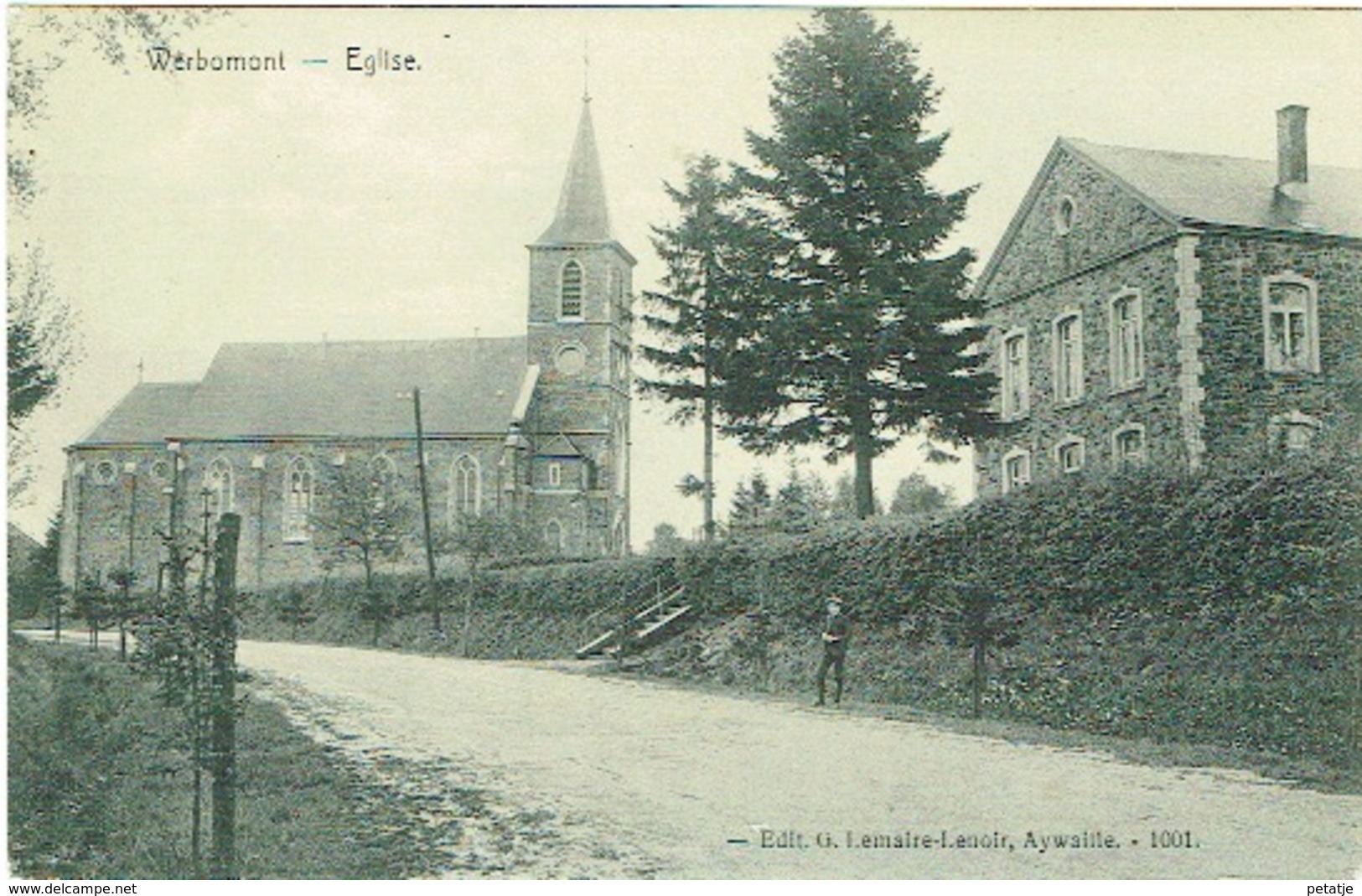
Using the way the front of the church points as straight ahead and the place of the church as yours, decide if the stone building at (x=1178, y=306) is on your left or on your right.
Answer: on your right

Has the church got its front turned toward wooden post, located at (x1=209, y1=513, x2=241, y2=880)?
no

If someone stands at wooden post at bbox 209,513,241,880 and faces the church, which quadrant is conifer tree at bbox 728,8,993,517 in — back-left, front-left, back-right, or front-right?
front-right

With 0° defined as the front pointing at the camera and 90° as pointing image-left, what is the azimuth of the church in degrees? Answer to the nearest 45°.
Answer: approximately 270°

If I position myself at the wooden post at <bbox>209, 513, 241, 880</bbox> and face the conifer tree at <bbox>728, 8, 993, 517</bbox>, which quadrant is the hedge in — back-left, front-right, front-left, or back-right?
front-right

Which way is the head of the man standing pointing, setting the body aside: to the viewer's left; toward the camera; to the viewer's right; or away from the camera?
toward the camera

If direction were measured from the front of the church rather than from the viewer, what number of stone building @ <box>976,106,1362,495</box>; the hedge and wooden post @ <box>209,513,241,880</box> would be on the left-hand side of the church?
0

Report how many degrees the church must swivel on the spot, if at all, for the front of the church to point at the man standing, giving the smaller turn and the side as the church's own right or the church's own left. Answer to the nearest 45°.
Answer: approximately 90° to the church's own right
